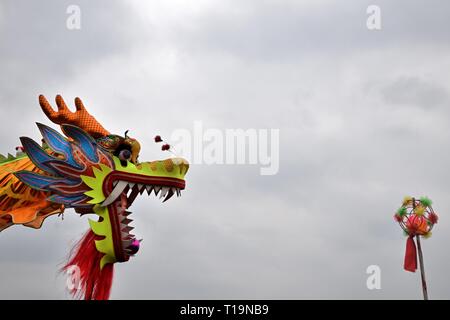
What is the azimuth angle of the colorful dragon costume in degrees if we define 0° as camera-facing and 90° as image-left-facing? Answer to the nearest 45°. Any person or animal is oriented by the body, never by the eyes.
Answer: approximately 270°
